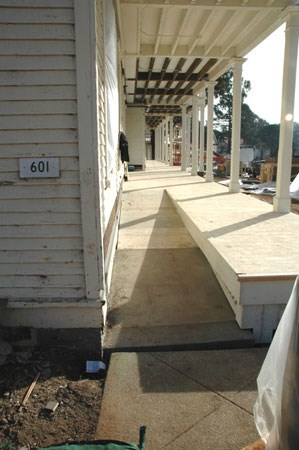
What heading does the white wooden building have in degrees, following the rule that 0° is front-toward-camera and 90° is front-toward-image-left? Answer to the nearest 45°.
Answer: approximately 270°
